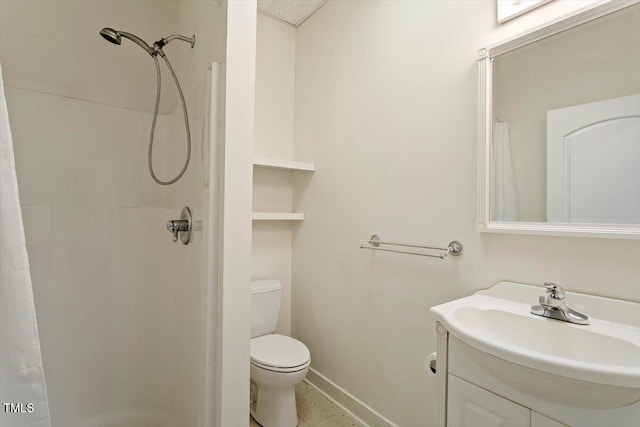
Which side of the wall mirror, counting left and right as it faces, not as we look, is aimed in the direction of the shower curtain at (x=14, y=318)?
front

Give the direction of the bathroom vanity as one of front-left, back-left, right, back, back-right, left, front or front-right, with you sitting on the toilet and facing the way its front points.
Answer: front

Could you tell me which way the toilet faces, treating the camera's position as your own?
facing the viewer and to the right of the viewer

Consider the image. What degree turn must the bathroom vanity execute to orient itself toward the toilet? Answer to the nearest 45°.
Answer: approximately 45° to its right

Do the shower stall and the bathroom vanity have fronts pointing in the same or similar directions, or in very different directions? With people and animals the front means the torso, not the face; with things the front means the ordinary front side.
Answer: very different directions

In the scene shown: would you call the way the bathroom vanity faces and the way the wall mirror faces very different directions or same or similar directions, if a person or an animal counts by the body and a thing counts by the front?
same or similar directions

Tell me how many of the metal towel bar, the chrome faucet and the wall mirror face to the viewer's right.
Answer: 0

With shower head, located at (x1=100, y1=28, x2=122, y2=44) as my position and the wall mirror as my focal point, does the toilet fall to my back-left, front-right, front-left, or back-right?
front-left

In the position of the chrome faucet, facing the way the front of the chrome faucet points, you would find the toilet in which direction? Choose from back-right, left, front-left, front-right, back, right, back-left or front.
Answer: front-right

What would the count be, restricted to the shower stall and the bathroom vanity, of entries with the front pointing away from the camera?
0

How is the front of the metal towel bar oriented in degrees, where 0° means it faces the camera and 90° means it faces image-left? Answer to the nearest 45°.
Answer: approximately 45°
